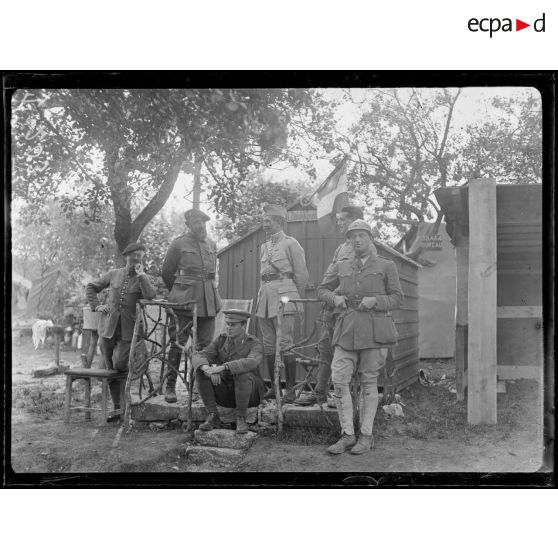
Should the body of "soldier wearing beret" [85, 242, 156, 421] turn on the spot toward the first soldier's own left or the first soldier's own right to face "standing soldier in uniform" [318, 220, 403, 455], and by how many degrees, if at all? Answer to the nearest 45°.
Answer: approximately 45° to the first soldier's own left

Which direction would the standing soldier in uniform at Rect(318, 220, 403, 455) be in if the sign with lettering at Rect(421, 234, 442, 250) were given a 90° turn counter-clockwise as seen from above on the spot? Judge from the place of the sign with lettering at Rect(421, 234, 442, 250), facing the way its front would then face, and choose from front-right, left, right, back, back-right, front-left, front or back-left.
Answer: back-right

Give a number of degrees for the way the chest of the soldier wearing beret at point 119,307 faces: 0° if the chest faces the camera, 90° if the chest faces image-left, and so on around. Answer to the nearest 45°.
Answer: approximately 0°

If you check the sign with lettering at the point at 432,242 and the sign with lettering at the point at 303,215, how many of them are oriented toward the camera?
2

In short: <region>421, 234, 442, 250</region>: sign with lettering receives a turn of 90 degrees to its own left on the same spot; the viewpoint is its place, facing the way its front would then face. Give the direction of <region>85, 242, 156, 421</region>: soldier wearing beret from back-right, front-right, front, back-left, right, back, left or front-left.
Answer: back
